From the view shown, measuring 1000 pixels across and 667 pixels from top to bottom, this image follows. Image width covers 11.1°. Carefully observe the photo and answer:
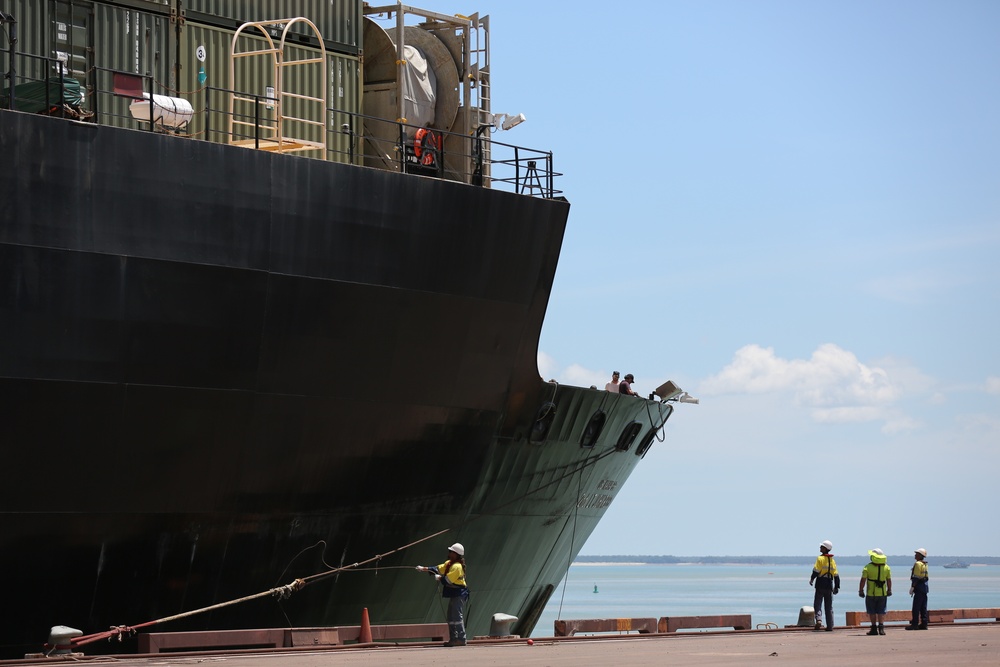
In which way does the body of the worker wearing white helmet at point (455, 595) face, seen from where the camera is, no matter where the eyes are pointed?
to the viewer's left

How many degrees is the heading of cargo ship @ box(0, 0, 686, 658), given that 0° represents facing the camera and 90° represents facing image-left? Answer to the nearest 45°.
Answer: approximately 225°

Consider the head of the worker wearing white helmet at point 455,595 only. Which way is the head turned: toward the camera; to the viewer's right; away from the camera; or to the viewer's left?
to the viewer's left

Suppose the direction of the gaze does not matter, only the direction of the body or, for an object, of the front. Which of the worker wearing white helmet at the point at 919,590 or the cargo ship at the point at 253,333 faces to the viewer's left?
the worker wearing white helmet

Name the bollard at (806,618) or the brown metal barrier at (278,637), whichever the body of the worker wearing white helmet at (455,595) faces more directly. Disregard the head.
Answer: the brown metal barrier

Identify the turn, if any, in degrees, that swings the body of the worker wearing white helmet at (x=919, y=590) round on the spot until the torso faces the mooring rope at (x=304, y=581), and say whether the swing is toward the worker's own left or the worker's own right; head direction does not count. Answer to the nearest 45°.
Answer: approximately 45° to the worker's own left

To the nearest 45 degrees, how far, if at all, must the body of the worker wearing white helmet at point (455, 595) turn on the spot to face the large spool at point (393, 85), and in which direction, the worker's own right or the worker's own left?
approximately 90° to the worker's own right

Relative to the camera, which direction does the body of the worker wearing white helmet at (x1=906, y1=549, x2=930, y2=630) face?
to the viewer's left

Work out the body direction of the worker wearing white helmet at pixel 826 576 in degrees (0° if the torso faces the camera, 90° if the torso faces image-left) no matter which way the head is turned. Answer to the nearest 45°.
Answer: approximately 135°

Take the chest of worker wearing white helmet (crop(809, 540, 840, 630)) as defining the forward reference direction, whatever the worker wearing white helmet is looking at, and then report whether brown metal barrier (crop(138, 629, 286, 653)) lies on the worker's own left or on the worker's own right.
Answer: on the worker's own left

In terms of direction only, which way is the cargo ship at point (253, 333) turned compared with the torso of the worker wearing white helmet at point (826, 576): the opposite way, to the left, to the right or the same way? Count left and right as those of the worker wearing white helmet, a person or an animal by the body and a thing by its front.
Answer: to the right

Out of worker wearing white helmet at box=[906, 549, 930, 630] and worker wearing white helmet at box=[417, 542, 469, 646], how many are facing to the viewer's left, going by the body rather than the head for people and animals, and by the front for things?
2

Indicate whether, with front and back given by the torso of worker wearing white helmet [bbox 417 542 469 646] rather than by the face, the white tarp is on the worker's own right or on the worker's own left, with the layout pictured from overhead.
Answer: on the worker's own right

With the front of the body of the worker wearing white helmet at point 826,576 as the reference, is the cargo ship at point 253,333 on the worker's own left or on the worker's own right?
on the worker's own left
